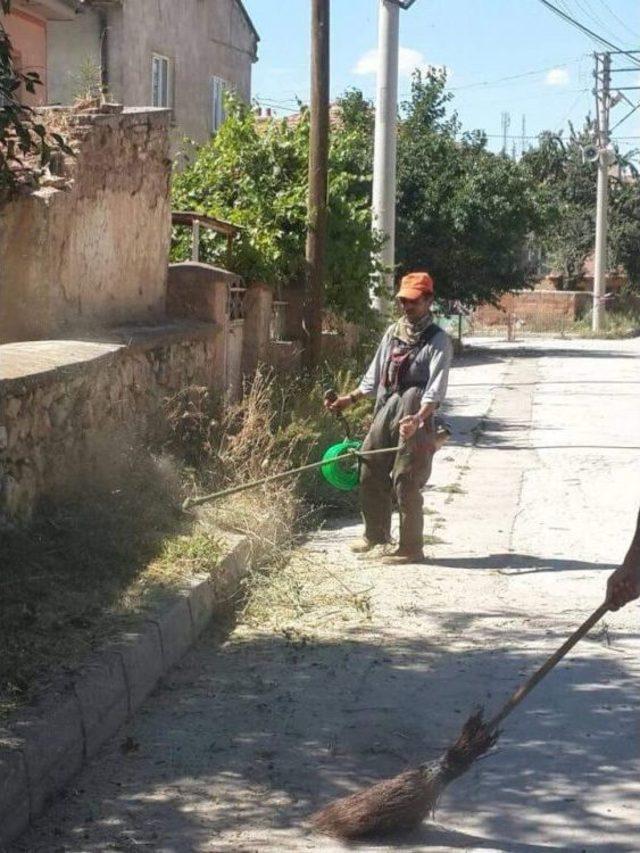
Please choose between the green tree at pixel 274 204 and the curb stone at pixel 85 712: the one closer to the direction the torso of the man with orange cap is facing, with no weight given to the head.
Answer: the curb stone

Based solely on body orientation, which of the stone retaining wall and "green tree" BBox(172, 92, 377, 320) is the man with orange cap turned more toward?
the stone retaining wall

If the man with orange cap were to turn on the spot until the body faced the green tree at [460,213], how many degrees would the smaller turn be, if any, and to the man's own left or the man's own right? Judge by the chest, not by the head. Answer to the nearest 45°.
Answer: approximately 135° to the man's own right

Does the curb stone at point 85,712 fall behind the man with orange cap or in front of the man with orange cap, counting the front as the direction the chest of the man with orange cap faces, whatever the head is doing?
in front

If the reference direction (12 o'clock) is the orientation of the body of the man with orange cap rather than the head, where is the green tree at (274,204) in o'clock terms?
The green tree is roughly at 4 o'clock from the man with orange cap.

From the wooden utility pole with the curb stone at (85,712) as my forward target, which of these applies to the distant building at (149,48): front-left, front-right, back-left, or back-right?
back-right

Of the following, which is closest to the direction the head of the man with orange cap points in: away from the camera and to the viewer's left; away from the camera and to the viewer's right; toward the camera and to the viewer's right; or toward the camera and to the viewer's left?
toward the camera and to the viewer's left

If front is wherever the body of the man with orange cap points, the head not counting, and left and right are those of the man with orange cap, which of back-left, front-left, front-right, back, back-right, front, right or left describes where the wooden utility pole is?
back-right

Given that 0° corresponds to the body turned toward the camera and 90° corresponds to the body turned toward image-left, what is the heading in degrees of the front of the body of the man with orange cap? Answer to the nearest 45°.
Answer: approximately 45°

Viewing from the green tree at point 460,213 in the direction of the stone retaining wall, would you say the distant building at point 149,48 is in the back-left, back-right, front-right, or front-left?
front-right

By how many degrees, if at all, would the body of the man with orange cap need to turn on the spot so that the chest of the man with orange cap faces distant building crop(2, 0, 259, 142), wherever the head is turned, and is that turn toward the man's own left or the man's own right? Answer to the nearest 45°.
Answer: approximately 135° to the man's own right

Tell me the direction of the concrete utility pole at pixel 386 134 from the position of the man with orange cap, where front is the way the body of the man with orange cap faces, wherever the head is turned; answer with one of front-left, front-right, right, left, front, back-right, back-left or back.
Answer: back-right

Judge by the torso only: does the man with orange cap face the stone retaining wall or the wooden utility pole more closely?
the stone retaining wall
